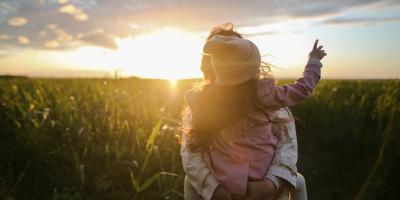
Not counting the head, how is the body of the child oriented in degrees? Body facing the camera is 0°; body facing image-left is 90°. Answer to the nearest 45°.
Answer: approximately 180°
